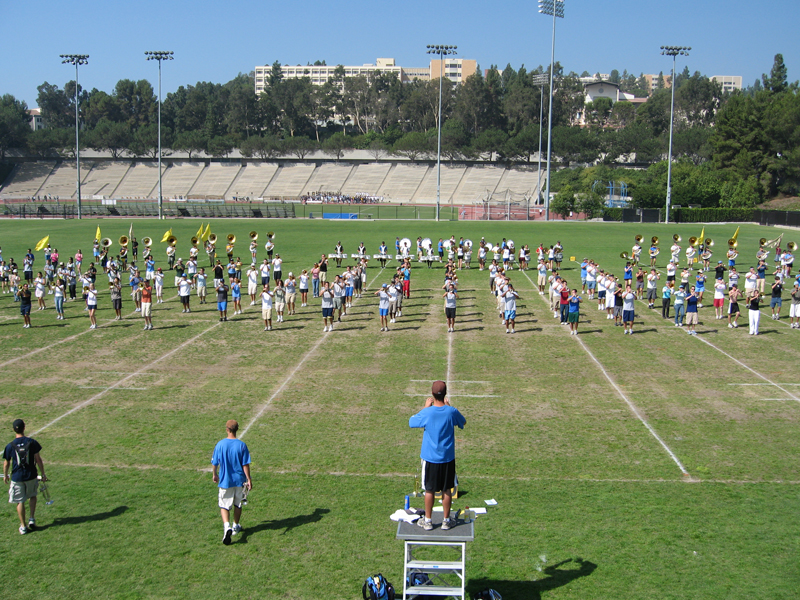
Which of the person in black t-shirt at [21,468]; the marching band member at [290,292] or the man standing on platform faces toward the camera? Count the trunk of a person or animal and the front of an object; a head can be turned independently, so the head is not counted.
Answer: the marching band member

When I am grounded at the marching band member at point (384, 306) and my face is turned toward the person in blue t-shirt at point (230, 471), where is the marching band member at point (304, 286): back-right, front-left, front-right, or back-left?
back-right

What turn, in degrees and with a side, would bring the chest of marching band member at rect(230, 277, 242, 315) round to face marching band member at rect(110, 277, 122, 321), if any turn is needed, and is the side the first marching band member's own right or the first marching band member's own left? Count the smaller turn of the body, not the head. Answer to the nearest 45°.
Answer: approximately 90° to the first marching band member's own right

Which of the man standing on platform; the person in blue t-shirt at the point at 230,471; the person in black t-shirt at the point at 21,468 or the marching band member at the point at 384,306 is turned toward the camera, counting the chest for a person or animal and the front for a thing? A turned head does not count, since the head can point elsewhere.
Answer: the marching band member

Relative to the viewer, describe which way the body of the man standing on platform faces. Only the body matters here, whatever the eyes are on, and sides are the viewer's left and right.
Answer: facing away from the viewer

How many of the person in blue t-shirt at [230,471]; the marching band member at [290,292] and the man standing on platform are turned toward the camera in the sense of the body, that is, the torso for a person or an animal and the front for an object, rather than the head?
1

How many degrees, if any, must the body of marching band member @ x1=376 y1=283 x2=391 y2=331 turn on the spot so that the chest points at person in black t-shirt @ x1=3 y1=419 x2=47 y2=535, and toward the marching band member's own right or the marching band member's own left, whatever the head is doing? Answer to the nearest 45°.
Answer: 0° — they already face them

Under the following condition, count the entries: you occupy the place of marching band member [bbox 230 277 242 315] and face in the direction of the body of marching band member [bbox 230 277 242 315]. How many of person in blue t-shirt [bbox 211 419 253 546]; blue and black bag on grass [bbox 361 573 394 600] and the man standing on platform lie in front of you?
3

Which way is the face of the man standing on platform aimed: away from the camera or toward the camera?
away from the camera

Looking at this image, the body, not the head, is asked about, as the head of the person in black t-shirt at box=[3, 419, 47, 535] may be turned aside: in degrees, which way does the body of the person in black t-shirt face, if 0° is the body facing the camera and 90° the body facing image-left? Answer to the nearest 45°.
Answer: approximately 180°

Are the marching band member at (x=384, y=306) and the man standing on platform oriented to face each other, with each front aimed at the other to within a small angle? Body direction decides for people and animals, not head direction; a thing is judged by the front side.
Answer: yes

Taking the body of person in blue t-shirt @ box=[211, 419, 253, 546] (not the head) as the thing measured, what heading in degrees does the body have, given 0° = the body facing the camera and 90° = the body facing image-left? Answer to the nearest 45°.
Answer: approximately 180°

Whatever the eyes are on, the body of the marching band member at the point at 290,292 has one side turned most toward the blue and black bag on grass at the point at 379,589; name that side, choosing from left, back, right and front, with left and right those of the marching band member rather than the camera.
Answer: front

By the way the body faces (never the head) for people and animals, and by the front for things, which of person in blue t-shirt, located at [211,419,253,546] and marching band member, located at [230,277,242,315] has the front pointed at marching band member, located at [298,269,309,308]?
the person in blue t-shirt

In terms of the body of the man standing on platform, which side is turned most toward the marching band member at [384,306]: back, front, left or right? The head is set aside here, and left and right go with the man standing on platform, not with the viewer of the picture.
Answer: front
